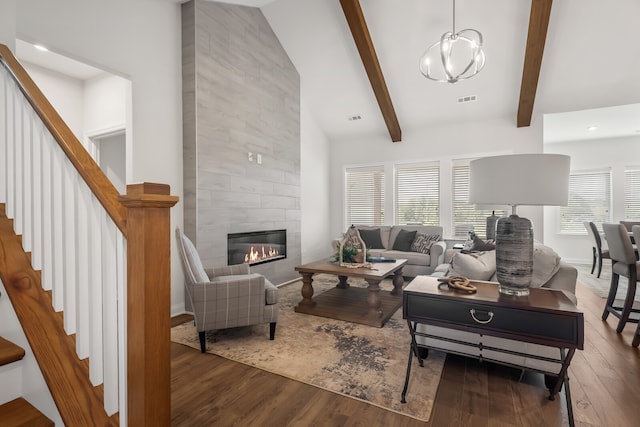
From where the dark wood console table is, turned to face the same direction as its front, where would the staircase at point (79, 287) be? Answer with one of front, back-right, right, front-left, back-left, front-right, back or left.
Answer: front-right

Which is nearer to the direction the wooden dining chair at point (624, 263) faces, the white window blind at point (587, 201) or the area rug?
the white window blind

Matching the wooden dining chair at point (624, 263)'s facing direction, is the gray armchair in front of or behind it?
behind

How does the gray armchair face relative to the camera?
to the viewer's right

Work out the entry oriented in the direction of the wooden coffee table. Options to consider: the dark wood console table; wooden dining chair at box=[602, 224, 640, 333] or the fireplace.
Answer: the fireplace

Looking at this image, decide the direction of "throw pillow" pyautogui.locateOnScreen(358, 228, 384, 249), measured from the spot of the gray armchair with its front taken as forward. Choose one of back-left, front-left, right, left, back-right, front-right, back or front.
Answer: front-left

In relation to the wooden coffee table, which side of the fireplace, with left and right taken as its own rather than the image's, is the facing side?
front

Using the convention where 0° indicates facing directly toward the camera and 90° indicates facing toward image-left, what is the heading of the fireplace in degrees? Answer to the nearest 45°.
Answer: approximately 315°

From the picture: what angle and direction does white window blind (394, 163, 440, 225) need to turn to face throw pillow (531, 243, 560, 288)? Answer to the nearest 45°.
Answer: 0° — it already faces it

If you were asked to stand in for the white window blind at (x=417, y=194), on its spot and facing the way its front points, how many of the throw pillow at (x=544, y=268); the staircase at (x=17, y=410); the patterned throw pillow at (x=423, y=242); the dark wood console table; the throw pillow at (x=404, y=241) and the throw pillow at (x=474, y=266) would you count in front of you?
6

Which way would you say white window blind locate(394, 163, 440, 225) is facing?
toward the camera

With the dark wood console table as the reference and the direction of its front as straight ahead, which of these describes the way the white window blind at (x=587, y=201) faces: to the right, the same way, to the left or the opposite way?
the same way

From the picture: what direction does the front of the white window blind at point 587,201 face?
toward the camera

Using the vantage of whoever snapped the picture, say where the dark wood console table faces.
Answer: facing the viewer

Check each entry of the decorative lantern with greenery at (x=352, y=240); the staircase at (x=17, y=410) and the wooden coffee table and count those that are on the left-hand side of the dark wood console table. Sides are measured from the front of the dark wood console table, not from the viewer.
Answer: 0

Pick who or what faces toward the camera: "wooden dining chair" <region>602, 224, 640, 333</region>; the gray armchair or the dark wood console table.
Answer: the dark wood console table
